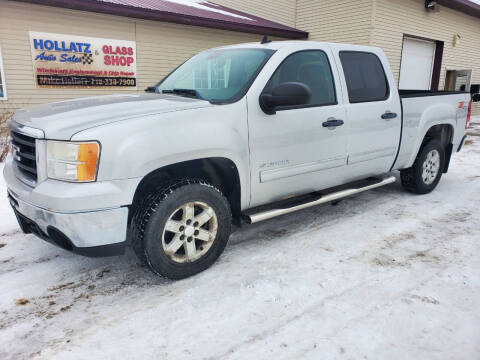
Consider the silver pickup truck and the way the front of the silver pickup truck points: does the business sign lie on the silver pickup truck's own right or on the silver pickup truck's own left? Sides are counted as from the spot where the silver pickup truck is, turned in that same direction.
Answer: on the silver pickup truck's own right

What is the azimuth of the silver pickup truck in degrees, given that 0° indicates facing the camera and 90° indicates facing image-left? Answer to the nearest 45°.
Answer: approximately 45°
